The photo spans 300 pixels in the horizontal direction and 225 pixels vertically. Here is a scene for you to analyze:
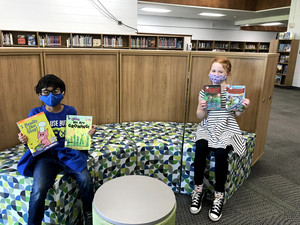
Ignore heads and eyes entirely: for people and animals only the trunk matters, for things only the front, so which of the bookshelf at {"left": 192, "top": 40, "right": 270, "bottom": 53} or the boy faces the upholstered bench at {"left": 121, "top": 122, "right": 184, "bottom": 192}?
the bookshelf

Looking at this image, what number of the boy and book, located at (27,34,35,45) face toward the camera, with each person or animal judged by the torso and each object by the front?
2

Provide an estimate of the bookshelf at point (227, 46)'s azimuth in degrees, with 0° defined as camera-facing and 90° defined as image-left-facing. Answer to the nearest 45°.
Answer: approximately 0°

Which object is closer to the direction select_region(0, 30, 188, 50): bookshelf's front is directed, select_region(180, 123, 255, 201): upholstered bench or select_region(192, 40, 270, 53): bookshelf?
the upholstered bench

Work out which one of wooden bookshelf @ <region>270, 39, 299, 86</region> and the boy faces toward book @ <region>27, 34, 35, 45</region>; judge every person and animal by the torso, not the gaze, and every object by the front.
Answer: the wooden bookshelf

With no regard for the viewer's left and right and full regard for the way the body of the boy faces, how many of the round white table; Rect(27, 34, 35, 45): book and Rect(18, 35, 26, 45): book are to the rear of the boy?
2

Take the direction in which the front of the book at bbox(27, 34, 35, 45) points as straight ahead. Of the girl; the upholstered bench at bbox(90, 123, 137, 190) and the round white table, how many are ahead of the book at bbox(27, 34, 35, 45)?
3

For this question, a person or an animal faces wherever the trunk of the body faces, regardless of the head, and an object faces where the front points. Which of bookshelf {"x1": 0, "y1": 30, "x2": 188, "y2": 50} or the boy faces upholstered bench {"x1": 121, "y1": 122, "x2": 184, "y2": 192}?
the bookshelf
